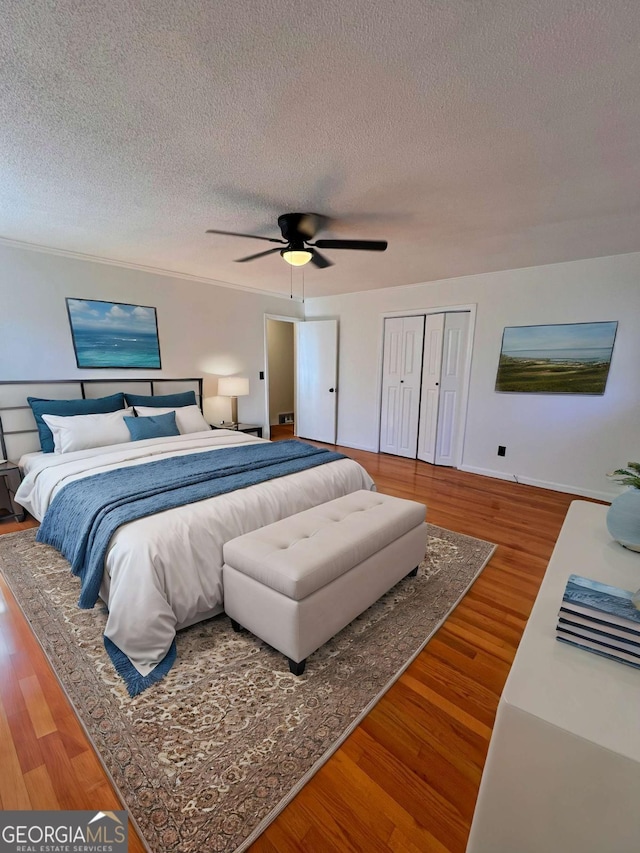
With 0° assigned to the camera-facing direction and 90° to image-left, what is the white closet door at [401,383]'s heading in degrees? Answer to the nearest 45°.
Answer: approximately 45°

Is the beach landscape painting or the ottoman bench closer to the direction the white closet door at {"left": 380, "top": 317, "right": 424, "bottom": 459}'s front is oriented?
the ottoman bench

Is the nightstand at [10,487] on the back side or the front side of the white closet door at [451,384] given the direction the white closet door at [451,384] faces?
on the front side

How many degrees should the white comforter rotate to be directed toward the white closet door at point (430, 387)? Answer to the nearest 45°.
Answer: approximately 90° to its left

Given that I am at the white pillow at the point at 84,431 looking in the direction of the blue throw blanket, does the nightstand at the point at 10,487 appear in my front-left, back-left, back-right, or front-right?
back-right

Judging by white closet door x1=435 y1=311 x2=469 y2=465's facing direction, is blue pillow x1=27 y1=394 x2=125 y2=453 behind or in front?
in front

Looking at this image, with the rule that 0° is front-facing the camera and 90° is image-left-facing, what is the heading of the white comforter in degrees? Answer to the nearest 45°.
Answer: approximately 315°

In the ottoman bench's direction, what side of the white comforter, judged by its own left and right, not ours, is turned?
front

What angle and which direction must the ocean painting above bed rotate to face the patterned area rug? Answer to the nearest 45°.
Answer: approximately 45° to its right

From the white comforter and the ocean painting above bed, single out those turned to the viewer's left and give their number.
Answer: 0

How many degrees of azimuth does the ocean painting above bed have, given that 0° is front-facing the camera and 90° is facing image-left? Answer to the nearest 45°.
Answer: approximately 315°
